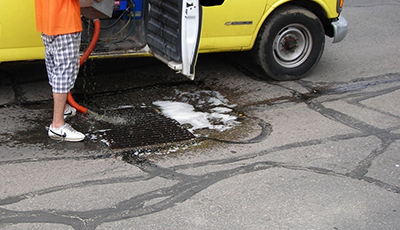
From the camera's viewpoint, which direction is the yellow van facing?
to the viewer's right
